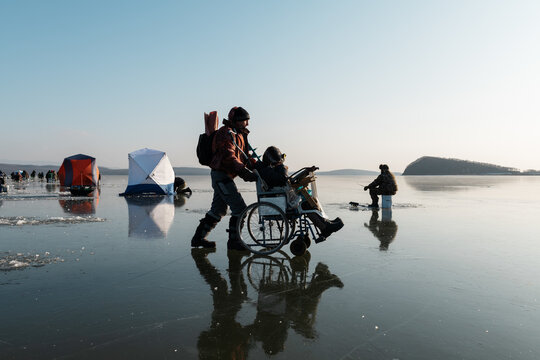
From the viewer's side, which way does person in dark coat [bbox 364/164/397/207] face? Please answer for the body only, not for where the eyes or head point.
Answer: to the viewer's left

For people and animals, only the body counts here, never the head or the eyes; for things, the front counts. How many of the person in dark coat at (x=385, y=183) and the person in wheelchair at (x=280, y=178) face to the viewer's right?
1

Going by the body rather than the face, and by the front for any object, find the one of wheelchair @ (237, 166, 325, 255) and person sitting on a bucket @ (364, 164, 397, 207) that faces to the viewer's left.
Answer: the person sitting on a bucket

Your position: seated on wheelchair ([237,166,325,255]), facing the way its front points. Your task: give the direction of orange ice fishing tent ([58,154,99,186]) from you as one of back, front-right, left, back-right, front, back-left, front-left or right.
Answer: back-left

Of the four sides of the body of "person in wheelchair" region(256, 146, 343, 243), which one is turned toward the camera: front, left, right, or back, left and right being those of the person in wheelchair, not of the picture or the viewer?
right

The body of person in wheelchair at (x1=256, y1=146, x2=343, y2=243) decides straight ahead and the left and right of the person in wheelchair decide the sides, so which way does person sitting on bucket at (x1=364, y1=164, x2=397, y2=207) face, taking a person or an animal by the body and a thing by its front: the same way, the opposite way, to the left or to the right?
the opposite way

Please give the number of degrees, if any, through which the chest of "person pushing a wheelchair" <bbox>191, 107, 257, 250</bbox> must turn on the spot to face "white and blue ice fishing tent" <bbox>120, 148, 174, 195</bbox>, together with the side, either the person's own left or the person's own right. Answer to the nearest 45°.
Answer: approximately 90° to the person's own left

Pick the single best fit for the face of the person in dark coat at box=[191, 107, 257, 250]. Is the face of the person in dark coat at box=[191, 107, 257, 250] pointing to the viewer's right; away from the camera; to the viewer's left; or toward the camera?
to the viewer's right

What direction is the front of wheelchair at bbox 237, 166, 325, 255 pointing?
to the viewer's right

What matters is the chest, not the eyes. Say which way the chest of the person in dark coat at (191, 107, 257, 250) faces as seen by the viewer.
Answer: to the viewer's right
